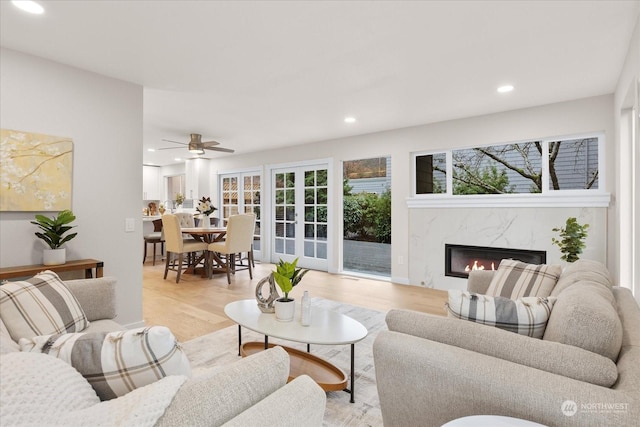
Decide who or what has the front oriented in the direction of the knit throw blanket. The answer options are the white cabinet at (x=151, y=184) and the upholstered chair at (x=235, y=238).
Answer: the white cabinet

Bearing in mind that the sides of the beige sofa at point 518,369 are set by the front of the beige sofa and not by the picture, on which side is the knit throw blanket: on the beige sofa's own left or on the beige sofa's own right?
on the beige sofa's own left

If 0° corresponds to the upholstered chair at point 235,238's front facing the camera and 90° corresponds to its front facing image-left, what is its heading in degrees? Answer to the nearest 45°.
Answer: approximately 135°

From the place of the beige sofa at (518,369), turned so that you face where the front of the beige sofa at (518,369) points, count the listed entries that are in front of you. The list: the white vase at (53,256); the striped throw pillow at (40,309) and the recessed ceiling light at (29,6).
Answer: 3

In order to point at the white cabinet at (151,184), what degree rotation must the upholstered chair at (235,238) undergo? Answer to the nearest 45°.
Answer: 0° — it already faces it

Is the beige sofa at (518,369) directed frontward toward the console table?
yes

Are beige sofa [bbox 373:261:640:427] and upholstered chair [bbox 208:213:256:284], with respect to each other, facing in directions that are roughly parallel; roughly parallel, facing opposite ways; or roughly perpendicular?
roughly parallel

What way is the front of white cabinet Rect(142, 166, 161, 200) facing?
toward the camera

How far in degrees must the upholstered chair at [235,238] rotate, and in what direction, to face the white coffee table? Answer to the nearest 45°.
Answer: approximately 135° to its left

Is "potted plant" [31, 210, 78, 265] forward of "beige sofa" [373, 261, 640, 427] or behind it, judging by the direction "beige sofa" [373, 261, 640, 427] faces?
forward

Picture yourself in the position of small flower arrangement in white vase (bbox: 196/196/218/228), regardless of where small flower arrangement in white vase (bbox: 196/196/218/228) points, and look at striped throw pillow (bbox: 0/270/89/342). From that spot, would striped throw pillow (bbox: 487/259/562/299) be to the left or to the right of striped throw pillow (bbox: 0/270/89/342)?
left

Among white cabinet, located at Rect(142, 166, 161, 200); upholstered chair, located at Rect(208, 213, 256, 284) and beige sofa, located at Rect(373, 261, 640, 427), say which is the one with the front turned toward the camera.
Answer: the white cabinet

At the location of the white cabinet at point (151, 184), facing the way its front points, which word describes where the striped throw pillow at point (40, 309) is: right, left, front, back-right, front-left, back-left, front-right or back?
front

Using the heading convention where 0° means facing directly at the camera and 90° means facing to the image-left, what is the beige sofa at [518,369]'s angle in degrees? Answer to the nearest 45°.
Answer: approximately 90°

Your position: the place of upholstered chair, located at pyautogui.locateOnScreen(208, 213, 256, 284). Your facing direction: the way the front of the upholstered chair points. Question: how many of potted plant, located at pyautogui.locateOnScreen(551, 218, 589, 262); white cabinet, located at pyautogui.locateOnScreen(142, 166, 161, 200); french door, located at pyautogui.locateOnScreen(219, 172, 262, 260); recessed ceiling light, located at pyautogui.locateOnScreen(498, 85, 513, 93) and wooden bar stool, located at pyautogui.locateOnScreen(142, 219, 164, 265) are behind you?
2

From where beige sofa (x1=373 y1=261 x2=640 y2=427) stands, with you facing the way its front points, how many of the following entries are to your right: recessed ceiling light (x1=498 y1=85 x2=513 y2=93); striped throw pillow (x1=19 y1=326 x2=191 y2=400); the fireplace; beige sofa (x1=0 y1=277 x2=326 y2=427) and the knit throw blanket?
2

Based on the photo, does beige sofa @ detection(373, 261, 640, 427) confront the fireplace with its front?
no

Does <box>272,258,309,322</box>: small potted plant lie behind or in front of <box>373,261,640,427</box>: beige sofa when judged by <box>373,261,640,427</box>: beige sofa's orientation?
in front

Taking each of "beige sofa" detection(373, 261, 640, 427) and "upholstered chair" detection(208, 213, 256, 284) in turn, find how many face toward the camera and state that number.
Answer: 0
